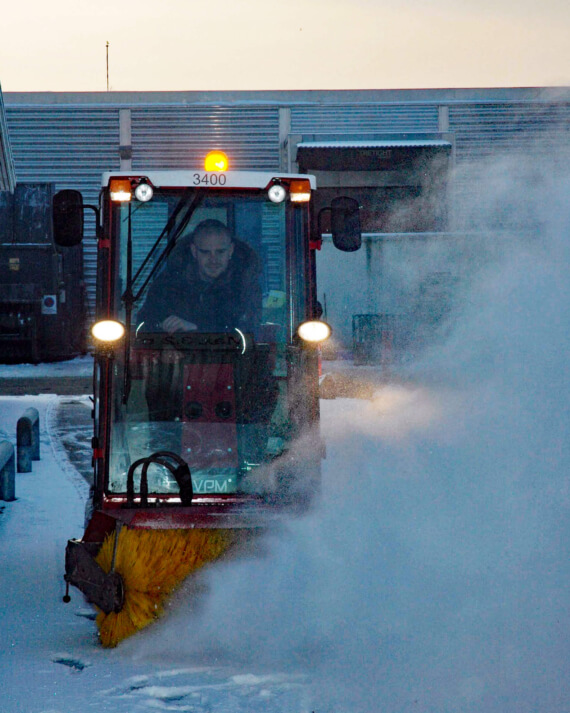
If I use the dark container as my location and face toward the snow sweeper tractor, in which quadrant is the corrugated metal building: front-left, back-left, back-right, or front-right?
back-left

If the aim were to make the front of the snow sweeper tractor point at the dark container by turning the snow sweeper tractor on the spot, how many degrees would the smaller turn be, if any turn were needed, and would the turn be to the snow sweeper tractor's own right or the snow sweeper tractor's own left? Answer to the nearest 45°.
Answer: approximately 180°

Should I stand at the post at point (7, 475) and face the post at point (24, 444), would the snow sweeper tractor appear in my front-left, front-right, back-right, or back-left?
back-right

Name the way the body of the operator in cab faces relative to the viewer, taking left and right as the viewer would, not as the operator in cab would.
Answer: facing the viewer

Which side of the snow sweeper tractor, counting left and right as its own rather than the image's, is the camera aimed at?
front

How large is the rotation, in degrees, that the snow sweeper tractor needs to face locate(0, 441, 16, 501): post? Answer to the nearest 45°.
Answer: approximately 135° to its right

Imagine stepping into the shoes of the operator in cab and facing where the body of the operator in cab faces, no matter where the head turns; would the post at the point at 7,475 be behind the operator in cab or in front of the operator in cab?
behind

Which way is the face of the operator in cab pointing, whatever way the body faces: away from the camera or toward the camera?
toward the camera

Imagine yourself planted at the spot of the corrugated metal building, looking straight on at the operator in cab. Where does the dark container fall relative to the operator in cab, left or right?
right

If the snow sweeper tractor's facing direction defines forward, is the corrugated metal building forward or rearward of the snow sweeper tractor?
rearward

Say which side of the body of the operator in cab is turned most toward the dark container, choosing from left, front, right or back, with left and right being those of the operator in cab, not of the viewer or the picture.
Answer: back

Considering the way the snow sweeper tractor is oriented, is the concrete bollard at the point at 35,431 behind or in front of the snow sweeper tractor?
behind

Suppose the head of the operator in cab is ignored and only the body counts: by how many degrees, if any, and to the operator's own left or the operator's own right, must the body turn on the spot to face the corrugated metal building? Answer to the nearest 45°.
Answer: approximately 180°
